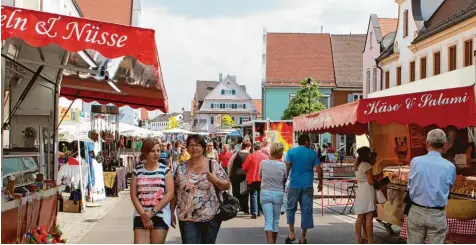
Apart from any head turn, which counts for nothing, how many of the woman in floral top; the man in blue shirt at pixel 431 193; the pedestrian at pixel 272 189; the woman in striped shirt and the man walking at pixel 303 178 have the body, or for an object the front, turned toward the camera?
2

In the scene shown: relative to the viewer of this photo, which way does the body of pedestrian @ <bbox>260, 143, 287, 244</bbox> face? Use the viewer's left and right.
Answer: facing away from the viewer

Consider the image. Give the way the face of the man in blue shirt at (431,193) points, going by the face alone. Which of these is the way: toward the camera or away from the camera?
away from the camera

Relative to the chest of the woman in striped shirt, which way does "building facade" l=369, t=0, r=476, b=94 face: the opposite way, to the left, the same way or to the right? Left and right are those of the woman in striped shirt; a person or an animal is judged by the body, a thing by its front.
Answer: to the right

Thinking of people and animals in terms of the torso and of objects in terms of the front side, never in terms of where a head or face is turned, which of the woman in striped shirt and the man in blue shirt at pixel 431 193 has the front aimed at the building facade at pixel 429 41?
the man in blue shirt

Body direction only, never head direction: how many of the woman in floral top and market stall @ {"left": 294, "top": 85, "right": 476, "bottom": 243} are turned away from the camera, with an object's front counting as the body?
0

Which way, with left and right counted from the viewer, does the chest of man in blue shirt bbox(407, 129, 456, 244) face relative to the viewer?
facing away from the viewer

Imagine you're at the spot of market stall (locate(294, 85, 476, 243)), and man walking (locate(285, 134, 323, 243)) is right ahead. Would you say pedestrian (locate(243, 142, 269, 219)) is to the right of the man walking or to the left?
right

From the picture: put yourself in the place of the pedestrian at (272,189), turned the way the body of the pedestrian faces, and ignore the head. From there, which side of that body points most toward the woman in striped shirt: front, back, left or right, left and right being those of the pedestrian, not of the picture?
back

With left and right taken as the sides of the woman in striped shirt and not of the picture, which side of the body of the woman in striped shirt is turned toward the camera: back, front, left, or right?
front

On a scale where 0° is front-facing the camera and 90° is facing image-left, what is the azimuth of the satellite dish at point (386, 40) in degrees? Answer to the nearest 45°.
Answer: approximately 45°

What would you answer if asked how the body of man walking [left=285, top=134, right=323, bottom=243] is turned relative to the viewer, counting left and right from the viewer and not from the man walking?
facing away from the viewer

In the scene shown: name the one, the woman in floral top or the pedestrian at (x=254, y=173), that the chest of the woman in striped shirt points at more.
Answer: the woman in floral top

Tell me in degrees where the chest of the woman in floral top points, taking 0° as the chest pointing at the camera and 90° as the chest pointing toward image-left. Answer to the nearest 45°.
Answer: approximately 0°
